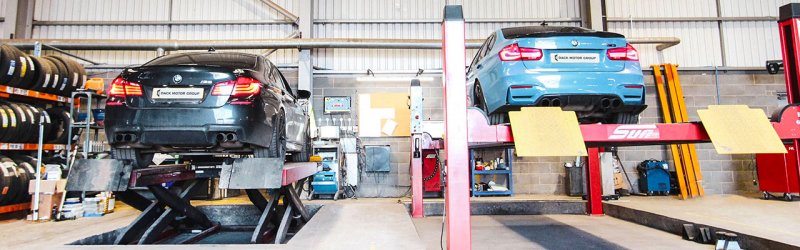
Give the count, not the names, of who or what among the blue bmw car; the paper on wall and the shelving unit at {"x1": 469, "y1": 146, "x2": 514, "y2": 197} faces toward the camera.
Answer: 2

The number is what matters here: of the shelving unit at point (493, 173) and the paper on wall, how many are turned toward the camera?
2

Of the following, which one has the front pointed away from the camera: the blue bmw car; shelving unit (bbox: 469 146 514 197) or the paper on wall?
the blue bmw car

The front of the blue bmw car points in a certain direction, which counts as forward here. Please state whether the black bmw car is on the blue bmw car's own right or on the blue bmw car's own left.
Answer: on the blue bmw car's own left

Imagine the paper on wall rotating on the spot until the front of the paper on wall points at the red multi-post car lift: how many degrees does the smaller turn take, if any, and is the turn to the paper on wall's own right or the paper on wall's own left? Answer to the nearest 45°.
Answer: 0° — it already faces it

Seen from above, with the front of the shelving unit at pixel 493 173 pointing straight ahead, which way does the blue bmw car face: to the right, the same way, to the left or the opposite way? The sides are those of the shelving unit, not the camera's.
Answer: the opposite way

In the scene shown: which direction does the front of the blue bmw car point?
away from the camera

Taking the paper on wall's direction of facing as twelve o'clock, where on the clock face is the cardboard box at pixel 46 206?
The cardboard box is roughly at 2 o'clock from the paper on wall.

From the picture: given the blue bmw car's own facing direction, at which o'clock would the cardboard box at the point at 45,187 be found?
The cardboard box is roughly at 9 o'clock from the blue bmw car.
